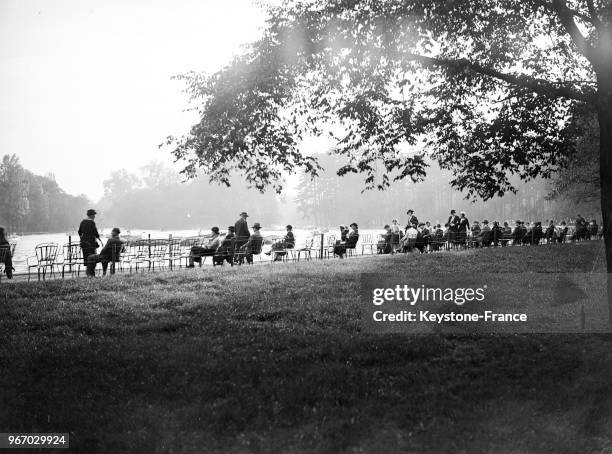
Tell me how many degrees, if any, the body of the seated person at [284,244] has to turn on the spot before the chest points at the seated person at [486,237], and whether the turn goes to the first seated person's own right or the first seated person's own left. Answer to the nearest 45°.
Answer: approximately 135° to the first seated person's own right

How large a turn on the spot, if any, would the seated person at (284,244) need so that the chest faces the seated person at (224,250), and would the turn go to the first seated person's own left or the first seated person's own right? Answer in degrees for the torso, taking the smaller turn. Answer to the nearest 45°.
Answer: approximately 45° to the first seated person's own left

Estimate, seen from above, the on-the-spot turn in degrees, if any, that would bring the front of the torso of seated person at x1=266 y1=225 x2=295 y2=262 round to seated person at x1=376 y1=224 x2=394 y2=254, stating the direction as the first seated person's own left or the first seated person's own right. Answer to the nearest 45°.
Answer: approximately 135° to the first seated person's own right

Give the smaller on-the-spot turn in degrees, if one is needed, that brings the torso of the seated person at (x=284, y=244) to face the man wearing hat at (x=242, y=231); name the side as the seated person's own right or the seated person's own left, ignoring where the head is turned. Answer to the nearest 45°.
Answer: approximately 45° to the seated person's own left

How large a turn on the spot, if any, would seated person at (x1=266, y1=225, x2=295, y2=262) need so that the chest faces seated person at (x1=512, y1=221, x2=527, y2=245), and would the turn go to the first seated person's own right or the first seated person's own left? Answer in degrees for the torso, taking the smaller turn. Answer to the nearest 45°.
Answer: approximately 135° to the first seated person's own right

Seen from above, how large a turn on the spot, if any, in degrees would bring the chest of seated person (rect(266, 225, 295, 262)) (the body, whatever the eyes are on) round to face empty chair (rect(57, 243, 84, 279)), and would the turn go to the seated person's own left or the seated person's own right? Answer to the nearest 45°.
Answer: approximately 45° to the seated person's own left
